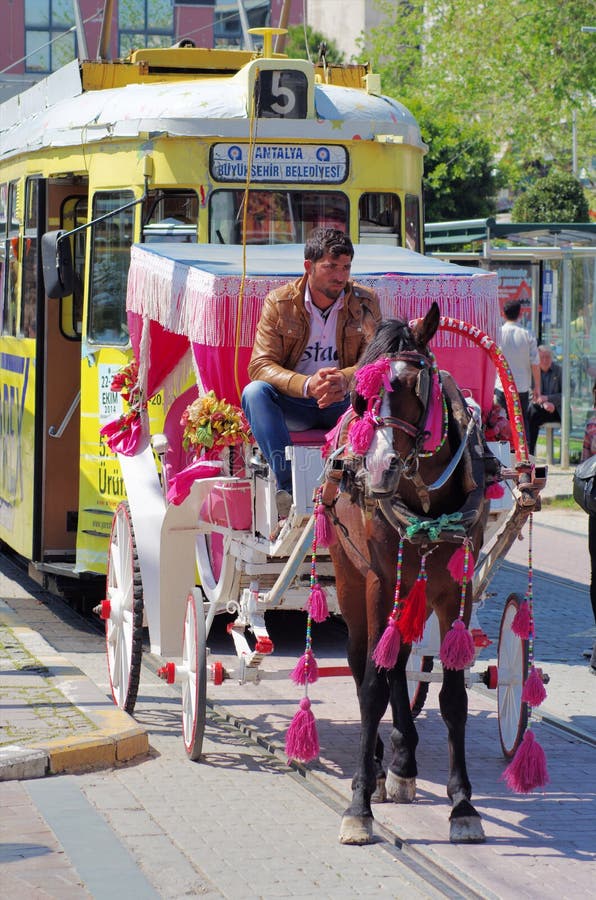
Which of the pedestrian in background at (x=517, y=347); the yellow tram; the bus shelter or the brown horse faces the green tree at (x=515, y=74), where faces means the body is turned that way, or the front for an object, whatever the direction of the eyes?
the pedestrian in background

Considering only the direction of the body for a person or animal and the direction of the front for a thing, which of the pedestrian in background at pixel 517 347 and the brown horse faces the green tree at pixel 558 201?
the pedestrian in background

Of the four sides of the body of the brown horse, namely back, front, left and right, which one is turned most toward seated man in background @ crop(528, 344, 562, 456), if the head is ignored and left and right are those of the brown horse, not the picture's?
back

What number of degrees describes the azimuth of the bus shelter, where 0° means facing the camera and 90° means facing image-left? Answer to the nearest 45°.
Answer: approximately 45°

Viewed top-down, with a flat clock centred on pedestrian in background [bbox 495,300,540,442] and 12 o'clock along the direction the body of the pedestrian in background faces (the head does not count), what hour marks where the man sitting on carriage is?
The man sitting on carriage is roughly at 6 o'clock from the pedestrian in background.

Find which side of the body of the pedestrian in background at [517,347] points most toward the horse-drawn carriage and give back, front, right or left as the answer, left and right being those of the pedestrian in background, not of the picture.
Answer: back

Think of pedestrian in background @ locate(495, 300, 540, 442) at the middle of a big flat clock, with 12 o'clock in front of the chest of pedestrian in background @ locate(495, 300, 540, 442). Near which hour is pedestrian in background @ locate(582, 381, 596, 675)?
pedestrian in background @ locate(582, 381, 596, 675) is roughly at 6 o'clock from pedestrian in background @ locate(495, 300, 540, 442).

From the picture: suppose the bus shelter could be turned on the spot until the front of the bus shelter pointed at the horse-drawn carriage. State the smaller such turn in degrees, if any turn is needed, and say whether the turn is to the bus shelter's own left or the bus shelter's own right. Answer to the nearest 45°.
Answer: approximately 45° to the bus shelter's own left

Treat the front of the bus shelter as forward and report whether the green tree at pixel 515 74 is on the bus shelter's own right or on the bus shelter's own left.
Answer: on the bus shelter's own right

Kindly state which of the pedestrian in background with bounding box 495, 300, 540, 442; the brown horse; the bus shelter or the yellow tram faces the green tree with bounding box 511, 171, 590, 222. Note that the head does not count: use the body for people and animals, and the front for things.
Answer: the pedestrian in background

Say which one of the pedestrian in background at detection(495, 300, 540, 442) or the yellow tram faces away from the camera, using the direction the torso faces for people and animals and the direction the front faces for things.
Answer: the pedestrian in background

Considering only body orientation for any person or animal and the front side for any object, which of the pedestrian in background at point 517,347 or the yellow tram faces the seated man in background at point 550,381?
the pedestrian in background at point 517,347

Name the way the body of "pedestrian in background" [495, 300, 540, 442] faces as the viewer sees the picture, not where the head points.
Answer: away from the camera

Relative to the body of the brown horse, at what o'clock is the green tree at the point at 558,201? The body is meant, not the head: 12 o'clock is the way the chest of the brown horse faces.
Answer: The green tree is roughly at 6 o'clock from the brown horse.

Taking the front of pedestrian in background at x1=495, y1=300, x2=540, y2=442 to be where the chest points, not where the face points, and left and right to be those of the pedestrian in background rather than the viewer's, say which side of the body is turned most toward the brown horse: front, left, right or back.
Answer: back
